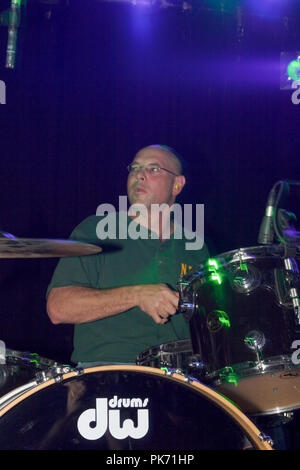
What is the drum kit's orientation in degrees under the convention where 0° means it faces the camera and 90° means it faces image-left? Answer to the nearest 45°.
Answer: approximately 0°

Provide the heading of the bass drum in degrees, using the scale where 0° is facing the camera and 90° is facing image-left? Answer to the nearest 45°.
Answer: approximately 0°
